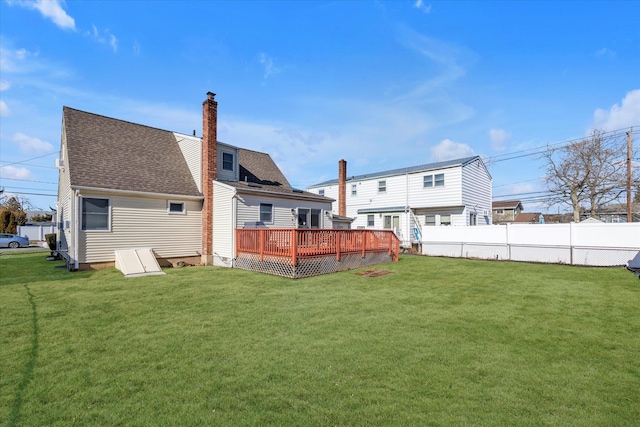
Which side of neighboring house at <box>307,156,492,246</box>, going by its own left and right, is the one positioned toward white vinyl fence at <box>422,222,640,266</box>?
right

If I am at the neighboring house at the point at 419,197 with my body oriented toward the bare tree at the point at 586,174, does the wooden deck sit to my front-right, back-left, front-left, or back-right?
back-right

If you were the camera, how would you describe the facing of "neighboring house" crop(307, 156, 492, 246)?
facing away from the viewer and to the right of the viewer

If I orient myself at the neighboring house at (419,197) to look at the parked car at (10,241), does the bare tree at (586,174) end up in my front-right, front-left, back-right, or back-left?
back-right

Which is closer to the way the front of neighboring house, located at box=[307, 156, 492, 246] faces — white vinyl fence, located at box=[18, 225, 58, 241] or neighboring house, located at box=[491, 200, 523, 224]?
the neighboring house

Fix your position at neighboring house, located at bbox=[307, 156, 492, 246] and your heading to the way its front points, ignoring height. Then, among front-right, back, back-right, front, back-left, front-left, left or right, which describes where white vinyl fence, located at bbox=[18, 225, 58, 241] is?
back-left

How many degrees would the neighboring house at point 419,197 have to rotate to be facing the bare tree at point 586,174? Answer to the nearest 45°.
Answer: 0° — it already faces it

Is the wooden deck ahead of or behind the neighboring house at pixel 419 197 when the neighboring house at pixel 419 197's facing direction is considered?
behind

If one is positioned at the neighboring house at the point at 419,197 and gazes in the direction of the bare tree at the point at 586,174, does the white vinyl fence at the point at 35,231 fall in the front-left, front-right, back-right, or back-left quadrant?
back-left
